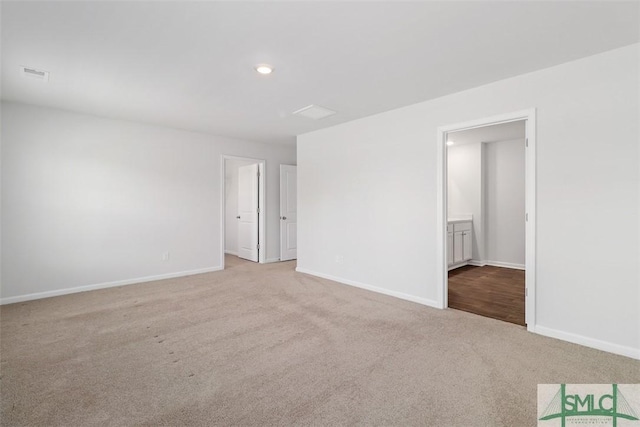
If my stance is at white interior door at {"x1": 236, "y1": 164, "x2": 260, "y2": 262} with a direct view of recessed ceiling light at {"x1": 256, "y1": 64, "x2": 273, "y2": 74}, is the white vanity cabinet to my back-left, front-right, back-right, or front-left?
front-left

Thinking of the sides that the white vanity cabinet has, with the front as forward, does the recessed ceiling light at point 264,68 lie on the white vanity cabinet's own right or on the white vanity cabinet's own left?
on the white vanity cabinet's own right

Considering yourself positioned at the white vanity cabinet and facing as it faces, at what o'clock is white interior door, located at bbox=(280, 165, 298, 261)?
The white interior door is roughly at 4 o'clock from the white vanity cabinet.

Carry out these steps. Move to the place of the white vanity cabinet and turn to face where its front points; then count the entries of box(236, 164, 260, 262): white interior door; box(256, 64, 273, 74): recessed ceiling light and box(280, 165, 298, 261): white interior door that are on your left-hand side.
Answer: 0

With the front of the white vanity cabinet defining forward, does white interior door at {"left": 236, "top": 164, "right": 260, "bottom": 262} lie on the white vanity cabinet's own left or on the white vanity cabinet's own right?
on the white vanity cabinet's own right

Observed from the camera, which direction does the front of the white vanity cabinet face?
facing the viewer and to the right of the viewer

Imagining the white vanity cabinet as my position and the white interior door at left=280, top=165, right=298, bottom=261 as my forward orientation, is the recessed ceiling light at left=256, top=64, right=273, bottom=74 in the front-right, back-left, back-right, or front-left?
front-left

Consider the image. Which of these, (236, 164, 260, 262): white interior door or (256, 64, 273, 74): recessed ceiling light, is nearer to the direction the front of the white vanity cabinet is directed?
the recessed ceiling light

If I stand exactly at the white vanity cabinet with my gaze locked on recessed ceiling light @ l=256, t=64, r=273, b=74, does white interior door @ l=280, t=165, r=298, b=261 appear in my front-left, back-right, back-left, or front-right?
front-right
